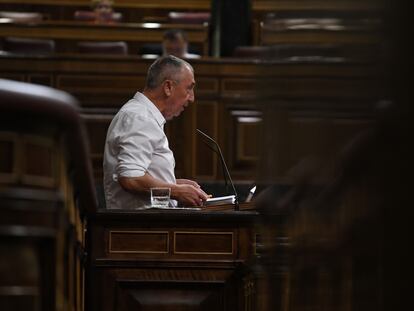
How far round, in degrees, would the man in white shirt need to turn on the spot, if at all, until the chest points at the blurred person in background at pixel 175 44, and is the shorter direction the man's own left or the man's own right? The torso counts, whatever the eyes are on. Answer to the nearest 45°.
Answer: approximately 90° to the man's own left

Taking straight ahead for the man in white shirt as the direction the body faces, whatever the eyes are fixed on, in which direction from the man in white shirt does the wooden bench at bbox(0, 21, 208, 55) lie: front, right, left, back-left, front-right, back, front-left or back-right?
left

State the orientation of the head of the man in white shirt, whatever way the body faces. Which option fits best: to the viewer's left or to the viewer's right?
to the viewer's right

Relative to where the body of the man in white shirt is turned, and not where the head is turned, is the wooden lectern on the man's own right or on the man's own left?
on the man's own right

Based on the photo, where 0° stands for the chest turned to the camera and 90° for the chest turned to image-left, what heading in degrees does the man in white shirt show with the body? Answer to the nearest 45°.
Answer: approximately 270°
